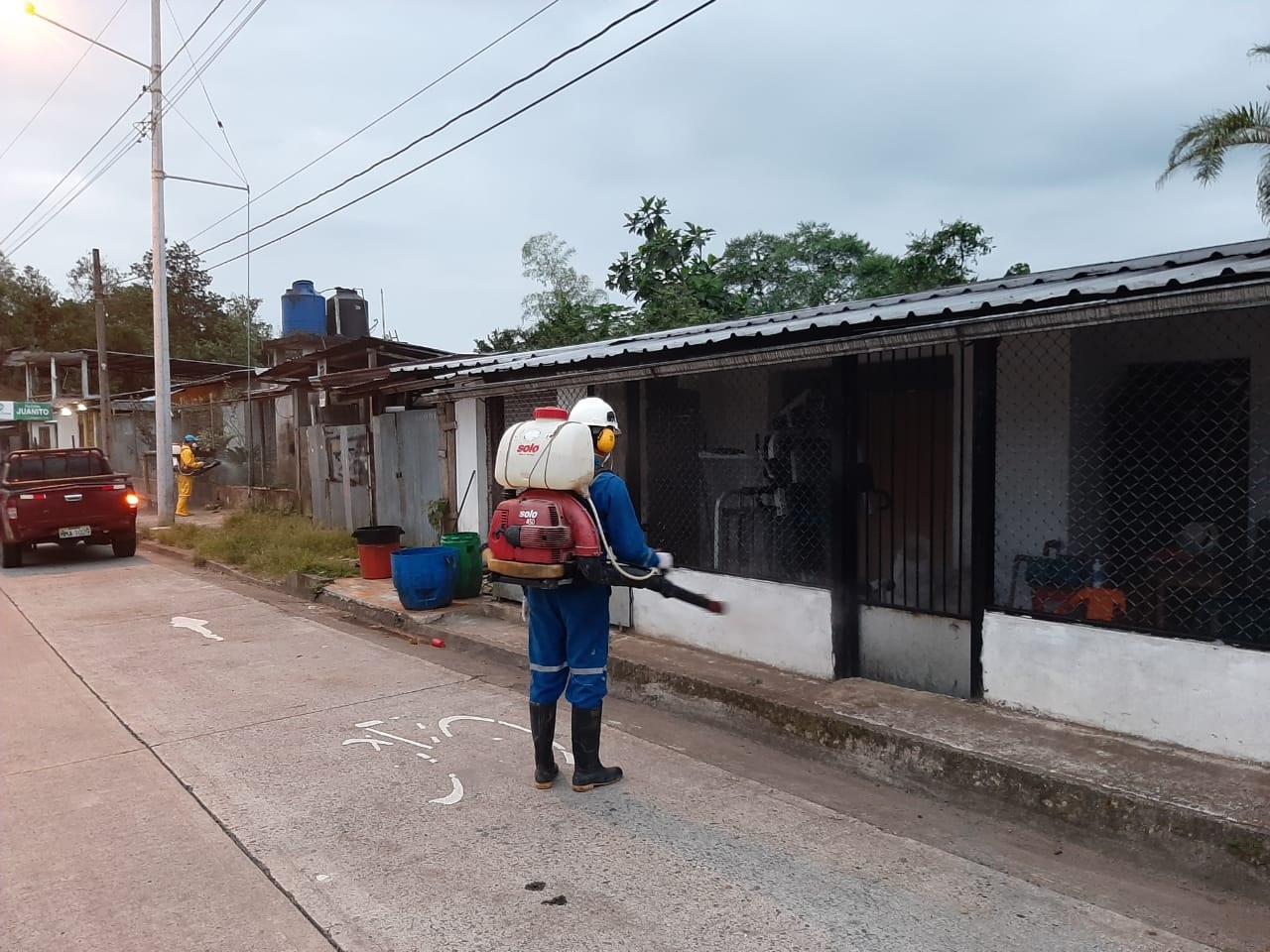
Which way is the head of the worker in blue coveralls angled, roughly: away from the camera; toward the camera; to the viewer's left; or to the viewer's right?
to the viewer's right

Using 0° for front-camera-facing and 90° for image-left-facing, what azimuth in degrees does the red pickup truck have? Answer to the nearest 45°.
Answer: approximately 180°

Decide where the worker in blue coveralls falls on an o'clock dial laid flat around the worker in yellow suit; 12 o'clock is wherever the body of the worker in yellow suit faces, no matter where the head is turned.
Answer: The worker in blue coveralls is roughly at 3 o'clock from the worker in yellow suit.

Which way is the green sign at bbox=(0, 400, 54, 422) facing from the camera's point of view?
toward the camera

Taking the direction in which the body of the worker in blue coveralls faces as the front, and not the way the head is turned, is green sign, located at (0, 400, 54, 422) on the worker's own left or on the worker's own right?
on the worker's own left

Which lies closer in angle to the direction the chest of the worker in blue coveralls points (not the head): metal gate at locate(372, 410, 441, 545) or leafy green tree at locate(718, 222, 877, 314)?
the leafy green tree

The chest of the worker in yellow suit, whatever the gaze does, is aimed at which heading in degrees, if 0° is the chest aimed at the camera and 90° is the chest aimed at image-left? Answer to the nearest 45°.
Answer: approximately 270°

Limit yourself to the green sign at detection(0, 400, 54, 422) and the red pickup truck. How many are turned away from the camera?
1

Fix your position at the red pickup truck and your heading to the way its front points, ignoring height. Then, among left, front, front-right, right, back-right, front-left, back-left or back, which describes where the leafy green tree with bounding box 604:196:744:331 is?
right

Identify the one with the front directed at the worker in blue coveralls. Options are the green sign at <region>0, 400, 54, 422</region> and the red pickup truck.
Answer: the green sign

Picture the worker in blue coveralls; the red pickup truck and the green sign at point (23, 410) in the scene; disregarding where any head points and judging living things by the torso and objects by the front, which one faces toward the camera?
the green sign

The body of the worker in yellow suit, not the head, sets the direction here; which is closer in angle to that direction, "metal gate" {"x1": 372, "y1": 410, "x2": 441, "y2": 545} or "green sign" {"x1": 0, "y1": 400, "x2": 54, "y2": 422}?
the metal gate

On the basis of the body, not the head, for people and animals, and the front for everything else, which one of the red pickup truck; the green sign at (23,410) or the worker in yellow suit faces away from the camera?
the red pickup truck

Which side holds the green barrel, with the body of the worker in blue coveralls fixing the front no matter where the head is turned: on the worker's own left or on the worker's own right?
on the worker's own left

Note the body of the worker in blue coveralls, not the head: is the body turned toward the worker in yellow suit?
no

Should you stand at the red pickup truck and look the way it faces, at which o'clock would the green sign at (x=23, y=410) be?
The green sign is roughly at 12 o'clock from the red pickup truck.

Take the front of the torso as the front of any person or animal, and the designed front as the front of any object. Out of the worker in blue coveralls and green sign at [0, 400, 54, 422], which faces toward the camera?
the green sign

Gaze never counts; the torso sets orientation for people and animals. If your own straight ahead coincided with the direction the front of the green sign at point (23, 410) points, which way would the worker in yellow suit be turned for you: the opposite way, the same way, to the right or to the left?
to the left

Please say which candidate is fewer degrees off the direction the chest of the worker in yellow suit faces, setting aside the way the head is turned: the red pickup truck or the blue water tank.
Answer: the blue water tank
